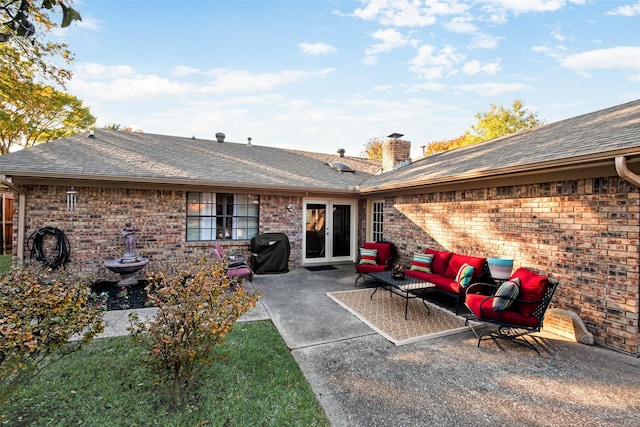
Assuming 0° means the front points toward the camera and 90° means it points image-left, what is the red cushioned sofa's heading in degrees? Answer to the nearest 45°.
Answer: approximately 45°

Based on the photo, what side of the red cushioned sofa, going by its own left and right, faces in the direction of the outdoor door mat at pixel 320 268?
right

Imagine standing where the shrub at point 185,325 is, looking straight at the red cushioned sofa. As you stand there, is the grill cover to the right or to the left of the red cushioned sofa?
left

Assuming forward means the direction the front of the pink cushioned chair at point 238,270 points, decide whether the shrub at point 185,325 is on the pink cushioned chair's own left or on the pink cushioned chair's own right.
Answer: on the pink cushioned chair's own right

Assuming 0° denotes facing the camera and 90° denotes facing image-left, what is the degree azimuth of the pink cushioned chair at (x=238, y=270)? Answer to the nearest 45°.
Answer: approximately 315°

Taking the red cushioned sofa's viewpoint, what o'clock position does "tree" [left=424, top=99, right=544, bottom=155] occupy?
The tree is roughly at 5 o'clock from the red cushioned sofa.

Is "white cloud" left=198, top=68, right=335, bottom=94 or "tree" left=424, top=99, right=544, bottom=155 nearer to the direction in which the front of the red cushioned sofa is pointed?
the white cloud
